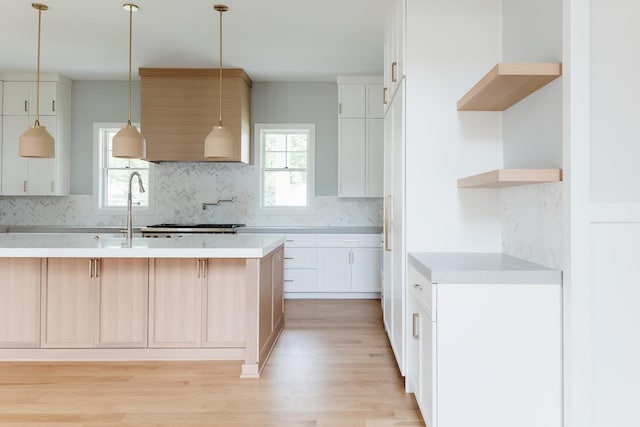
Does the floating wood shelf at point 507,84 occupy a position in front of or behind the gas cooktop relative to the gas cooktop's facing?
in front

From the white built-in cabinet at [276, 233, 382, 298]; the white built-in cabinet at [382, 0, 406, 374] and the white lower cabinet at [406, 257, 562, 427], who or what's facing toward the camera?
the white built-in cabinet at [276, 233, 382, 298]

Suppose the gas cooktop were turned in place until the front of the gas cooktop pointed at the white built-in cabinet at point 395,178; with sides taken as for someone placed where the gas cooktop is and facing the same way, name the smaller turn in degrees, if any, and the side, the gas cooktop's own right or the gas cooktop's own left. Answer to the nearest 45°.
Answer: approximately 45° to the gas cooktop's own left

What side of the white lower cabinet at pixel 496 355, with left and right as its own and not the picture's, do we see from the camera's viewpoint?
left

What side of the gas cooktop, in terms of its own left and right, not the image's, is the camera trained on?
front

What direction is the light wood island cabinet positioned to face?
toward the camera

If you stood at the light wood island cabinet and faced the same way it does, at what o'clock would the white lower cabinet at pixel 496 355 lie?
The white lower cabinet is roughly at 11 o'clock from the light wood island cabinet.

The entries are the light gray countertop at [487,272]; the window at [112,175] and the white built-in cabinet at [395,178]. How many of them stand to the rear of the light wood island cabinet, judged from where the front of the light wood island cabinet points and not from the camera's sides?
1

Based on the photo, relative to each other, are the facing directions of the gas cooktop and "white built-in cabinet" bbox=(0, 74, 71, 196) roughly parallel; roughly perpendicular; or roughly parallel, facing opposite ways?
roughly parallel

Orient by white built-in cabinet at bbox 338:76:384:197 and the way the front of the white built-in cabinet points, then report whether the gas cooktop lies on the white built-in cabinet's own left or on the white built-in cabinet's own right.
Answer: on the white built-in cabinet's own right

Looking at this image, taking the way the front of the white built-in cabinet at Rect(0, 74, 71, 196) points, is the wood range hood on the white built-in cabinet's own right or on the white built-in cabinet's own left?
on the white built-in cabinet's own left

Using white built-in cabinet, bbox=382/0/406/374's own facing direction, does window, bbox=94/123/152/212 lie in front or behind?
in front

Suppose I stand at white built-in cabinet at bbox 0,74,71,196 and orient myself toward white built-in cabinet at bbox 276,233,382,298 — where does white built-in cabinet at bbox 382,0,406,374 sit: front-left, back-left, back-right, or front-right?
front-right

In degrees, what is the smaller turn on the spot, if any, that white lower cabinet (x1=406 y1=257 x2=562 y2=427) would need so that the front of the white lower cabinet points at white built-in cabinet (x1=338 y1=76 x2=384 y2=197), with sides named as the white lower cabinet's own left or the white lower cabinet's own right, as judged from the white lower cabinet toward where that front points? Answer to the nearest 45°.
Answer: approximately 45° to the white lower cabinet's own right

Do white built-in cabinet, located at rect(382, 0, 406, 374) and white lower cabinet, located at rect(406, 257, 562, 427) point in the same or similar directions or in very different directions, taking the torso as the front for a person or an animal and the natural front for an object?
same or similar directions
